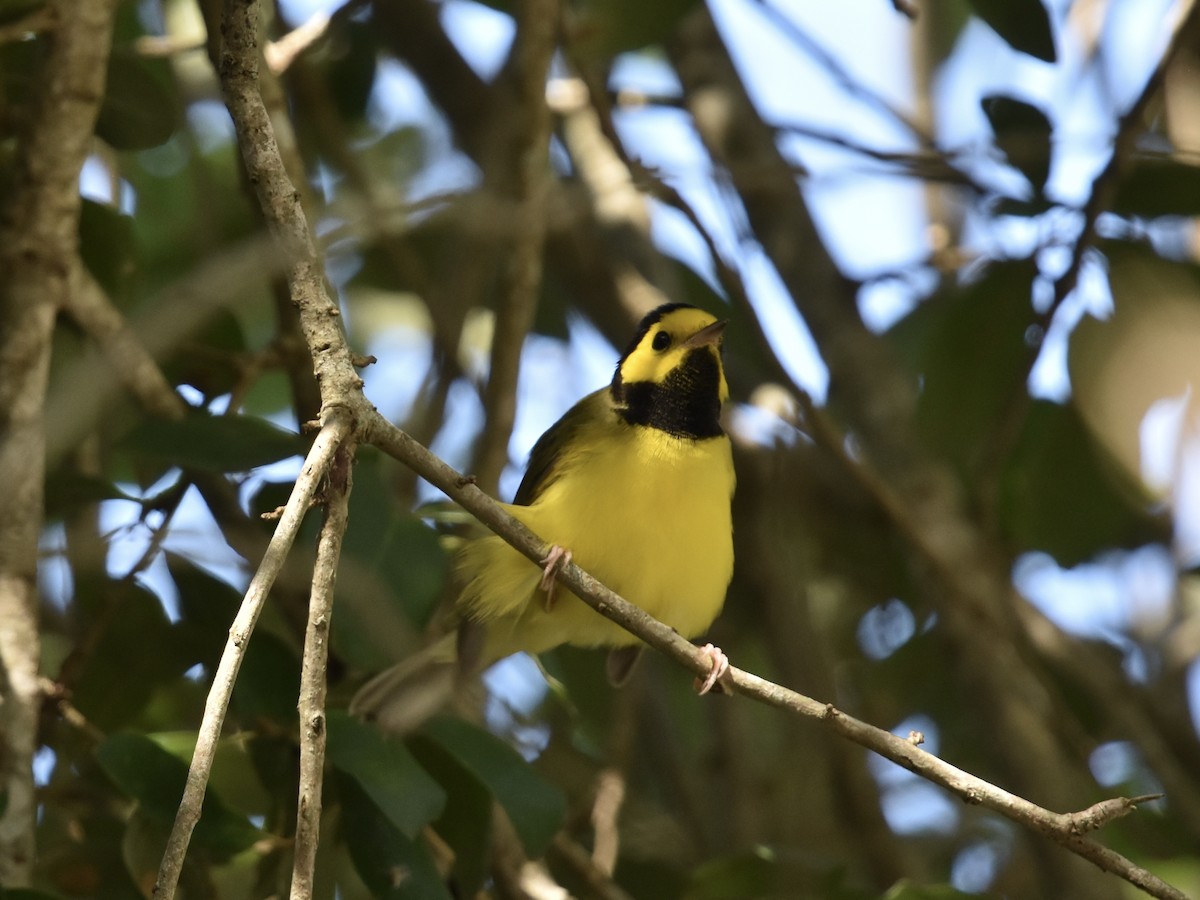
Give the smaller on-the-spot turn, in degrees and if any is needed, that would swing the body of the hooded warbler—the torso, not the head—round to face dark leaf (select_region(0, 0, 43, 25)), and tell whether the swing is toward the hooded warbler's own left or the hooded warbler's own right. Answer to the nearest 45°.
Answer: approximately 90° to the hooded warbler's own right

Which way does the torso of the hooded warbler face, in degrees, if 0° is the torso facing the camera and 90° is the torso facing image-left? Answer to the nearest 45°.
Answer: approximately 315°

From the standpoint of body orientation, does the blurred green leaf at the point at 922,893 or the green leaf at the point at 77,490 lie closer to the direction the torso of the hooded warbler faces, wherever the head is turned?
the blurred green leaf
